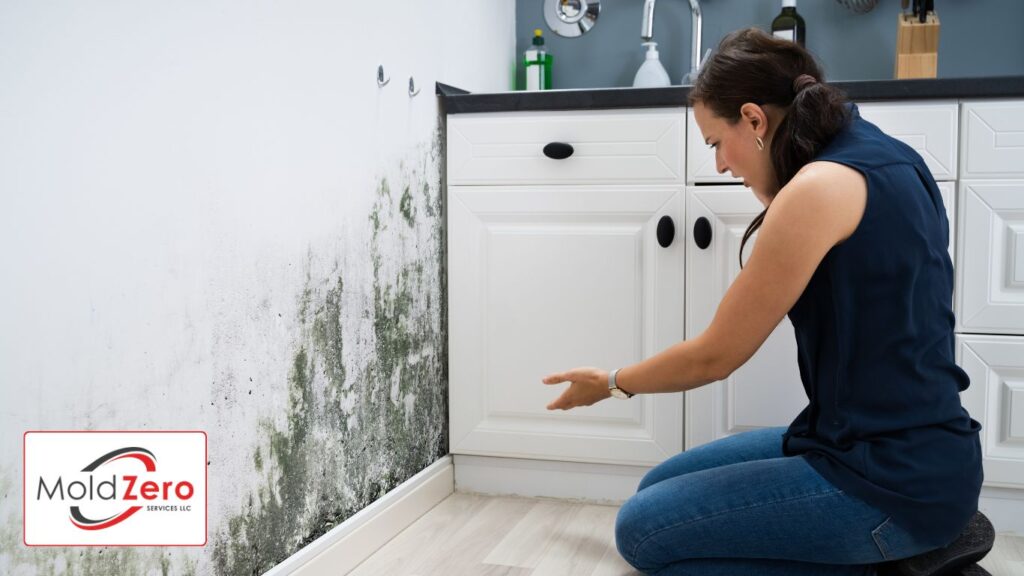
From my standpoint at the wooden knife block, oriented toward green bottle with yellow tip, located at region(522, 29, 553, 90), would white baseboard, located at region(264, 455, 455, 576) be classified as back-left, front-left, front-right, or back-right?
front-left

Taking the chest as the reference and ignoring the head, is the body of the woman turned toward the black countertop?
no

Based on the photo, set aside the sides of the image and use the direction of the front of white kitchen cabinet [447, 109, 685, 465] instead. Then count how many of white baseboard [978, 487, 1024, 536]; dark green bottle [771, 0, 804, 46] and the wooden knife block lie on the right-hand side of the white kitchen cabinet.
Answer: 0

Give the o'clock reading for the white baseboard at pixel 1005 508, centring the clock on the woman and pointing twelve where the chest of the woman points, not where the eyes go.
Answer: The white baseboard is roughly at 4 o'clock from the woman.

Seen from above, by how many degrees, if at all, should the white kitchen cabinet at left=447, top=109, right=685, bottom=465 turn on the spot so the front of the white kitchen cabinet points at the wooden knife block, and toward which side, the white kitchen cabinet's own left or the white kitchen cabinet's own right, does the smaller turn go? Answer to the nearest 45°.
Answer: approximately 90° to the white kitchen cabinet's own left

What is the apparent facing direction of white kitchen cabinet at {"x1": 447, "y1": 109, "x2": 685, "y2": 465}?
toward the camera

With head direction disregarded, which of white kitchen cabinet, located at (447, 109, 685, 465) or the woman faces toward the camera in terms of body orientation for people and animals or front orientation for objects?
the white kitchen cabinet

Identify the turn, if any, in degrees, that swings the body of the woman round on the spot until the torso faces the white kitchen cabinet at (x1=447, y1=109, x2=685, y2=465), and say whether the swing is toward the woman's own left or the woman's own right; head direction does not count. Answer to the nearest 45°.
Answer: approximately 45° to the woman's own right

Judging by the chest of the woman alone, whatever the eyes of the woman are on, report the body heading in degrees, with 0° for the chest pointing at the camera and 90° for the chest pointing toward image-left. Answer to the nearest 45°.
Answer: approximately 90°

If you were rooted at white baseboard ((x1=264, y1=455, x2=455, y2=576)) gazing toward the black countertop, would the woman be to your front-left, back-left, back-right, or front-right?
front-right

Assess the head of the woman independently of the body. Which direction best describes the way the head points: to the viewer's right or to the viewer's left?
to the viewer's left

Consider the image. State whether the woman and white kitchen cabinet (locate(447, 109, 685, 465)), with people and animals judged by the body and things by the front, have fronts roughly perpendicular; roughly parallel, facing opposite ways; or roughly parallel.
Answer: roughly perpendicular

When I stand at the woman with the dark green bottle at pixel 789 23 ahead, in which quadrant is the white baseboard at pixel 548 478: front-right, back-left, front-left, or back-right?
front-left

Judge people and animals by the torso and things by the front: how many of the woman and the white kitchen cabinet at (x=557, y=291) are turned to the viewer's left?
1

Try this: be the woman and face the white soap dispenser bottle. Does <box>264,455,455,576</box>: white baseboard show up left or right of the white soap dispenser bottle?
left

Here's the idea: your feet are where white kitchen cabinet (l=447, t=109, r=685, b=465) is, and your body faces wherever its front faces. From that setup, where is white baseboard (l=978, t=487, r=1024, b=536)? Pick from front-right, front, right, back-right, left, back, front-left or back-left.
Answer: left

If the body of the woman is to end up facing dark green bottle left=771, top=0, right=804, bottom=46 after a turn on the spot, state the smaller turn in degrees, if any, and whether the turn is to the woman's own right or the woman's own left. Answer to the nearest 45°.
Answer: approximately 90° to the woman's own right
